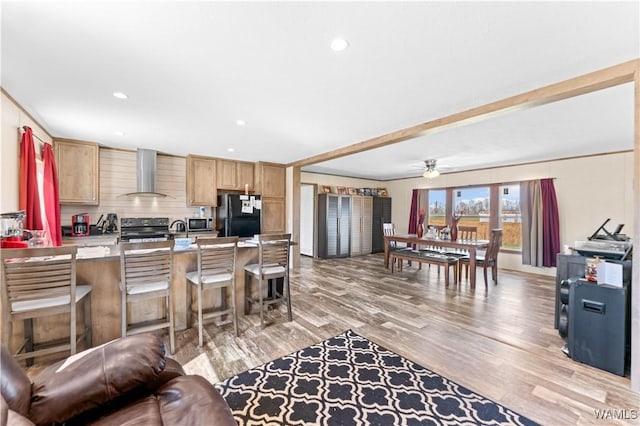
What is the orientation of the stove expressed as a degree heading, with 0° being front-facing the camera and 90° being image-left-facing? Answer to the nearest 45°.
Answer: approximately 0°

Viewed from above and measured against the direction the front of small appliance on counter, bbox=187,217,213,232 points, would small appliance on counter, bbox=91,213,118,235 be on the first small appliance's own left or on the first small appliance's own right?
on the first small appliance's own right

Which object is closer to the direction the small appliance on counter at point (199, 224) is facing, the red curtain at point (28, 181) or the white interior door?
the red curtain

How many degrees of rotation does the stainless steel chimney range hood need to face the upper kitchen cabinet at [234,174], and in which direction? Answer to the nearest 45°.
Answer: approximately 90° to its left

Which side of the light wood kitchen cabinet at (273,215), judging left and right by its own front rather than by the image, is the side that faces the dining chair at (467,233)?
left

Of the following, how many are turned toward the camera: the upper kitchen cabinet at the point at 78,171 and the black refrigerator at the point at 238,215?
2

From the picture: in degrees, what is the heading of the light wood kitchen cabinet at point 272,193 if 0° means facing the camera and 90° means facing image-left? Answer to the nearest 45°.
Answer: approximately 0°
